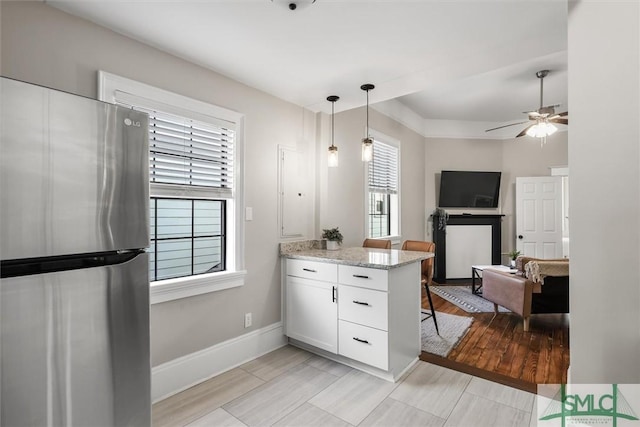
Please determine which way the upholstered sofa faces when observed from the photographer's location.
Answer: facing away from the viewer and to the left of the viewer

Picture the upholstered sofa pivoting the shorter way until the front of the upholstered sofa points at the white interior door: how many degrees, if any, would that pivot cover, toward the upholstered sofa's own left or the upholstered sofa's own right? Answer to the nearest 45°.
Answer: approximately 45° to the upholstered sofa's own right

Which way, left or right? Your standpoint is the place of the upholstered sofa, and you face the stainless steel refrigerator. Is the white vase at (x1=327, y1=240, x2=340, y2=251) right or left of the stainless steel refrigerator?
right

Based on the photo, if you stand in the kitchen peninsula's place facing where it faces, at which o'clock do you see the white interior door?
The white interior door is roughly at 6 o'clock from the kitchen peninsula.

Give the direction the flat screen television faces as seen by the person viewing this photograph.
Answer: facing the viewer

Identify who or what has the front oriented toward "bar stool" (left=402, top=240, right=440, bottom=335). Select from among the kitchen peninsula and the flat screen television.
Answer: the flat screen television

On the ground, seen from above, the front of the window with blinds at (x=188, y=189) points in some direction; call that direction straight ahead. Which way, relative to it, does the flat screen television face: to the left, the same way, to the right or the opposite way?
to the right

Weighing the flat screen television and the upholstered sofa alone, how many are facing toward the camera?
1

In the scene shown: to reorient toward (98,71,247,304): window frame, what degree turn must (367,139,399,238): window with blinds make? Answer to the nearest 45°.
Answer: approximately 90° to its right

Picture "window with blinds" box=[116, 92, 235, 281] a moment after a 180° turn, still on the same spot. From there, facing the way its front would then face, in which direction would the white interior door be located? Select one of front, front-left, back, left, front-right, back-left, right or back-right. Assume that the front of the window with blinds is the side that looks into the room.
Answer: back-right

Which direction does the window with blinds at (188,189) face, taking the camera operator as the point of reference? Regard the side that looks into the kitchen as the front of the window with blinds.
facing the viewer and to the right of the viewer

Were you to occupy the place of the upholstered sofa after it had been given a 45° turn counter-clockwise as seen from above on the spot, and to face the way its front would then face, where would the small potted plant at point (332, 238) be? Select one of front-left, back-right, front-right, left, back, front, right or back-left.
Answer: front-left

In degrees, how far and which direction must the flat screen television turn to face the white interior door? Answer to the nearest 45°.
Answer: approximately 90° to its left

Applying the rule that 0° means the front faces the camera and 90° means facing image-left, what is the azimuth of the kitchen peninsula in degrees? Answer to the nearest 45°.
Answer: approximately 45°
